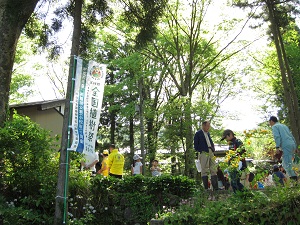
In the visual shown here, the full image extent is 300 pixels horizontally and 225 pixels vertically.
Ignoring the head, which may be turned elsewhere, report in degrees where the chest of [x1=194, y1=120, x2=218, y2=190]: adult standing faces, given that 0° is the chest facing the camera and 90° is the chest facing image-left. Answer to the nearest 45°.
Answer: approximately 315°

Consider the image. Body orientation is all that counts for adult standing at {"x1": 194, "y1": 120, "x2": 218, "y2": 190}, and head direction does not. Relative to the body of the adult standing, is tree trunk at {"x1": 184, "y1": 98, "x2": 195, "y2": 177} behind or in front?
behind

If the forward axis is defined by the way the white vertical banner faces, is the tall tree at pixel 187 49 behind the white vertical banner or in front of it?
behind

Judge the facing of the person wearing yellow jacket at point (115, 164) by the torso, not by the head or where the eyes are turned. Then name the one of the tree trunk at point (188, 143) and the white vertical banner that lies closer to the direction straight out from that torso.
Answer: the tree trunk

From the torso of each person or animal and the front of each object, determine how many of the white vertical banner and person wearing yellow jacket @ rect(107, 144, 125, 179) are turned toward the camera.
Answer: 1

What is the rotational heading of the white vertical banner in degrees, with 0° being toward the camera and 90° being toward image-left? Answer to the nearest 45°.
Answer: approximately 0°
